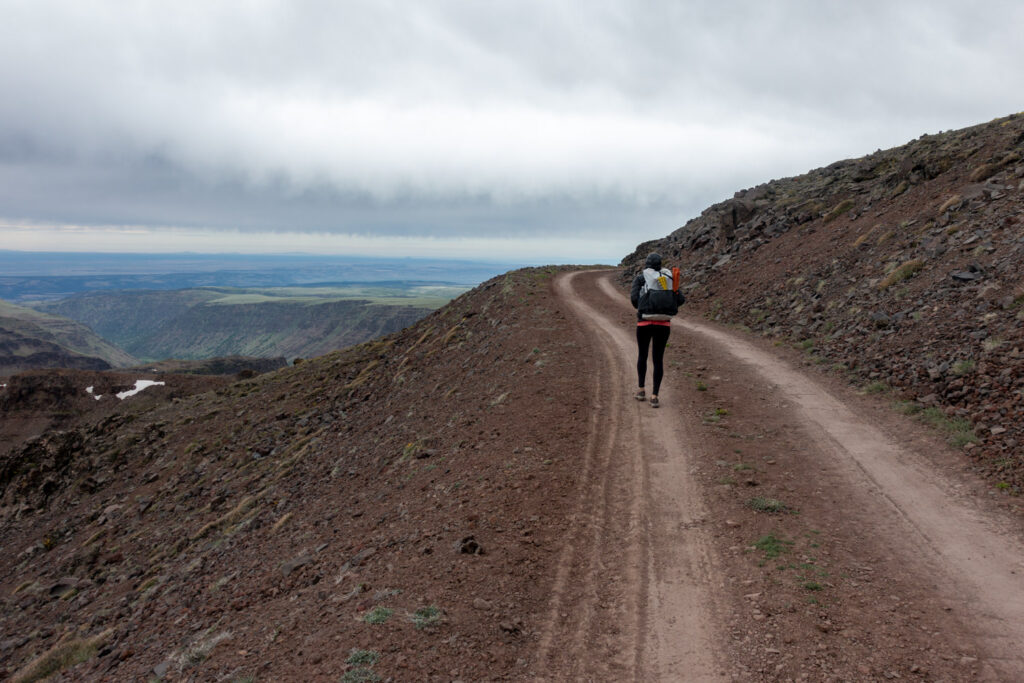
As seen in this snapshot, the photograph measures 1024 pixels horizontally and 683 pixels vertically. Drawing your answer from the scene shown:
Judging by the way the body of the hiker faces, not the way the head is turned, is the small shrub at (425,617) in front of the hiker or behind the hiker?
behind

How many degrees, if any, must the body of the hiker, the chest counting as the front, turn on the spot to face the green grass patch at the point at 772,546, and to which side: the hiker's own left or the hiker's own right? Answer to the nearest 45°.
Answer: approximately 180°

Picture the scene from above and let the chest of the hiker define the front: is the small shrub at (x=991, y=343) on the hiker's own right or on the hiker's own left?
on the hiker's own right

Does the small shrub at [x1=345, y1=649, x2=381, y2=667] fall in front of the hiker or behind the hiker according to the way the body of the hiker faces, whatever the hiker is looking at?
behind

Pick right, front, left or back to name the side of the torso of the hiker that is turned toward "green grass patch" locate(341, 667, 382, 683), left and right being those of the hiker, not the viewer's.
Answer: back

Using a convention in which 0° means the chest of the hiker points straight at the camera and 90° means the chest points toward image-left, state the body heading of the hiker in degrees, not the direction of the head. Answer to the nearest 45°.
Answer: approximately 180°

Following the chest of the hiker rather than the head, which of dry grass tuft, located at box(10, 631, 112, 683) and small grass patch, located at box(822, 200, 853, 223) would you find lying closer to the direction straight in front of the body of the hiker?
the small grass patch

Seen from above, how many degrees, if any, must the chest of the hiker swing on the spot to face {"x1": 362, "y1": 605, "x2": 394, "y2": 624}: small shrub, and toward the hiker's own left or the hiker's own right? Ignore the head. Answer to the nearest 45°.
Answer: approximately 180°

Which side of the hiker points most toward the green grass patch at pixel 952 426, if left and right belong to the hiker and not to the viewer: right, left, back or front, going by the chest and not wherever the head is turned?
right

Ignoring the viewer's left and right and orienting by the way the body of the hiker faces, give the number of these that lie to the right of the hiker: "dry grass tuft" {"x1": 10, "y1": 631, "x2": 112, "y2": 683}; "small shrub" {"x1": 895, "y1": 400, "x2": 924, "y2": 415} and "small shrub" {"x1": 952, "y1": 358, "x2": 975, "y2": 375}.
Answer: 2

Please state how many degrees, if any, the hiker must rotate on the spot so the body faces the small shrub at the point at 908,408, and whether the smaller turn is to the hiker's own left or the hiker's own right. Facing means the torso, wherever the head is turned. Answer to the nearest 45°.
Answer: approximately 90° to the hiker's own right

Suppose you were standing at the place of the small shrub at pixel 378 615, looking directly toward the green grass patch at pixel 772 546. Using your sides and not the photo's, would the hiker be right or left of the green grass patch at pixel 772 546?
left
